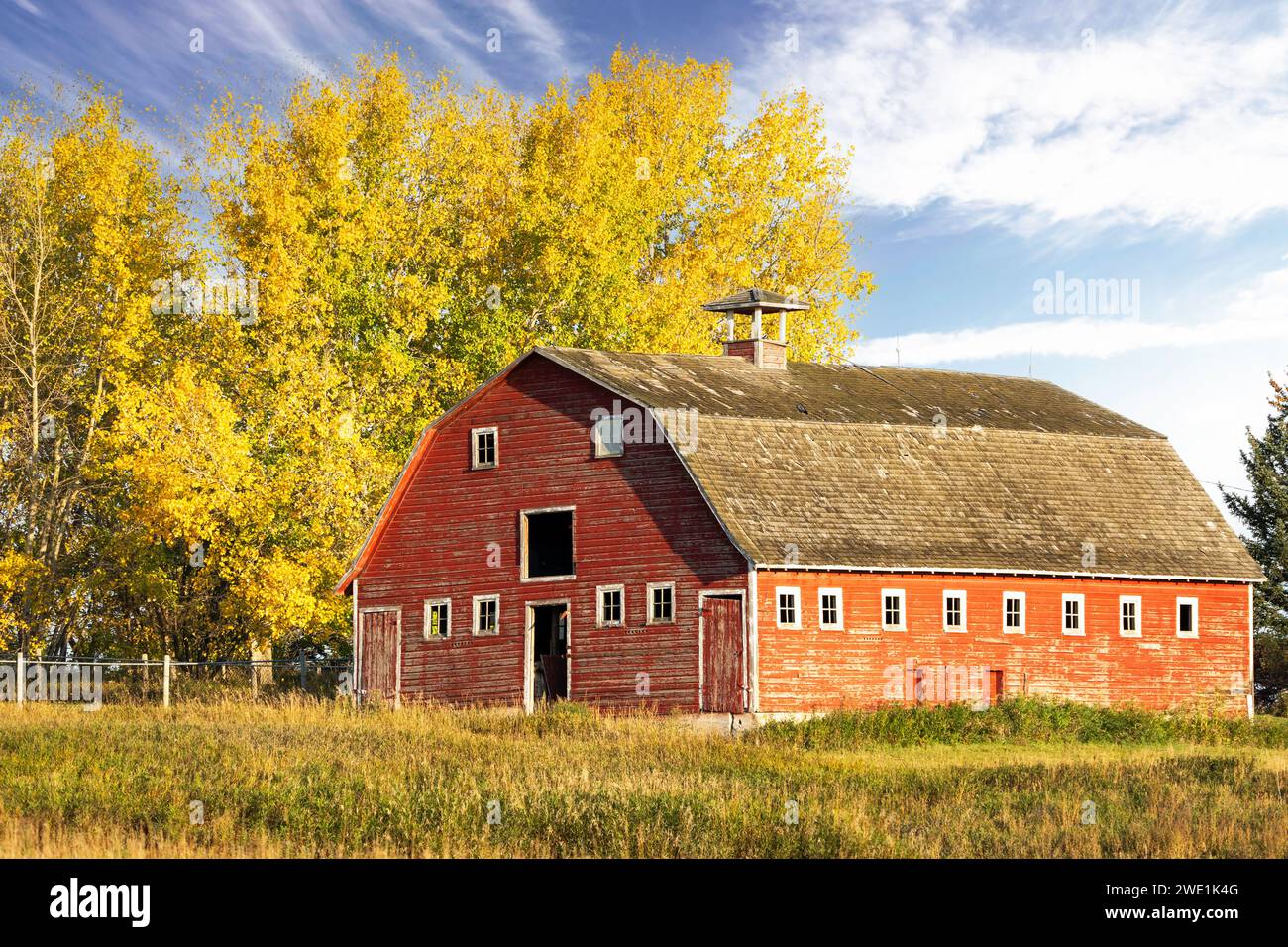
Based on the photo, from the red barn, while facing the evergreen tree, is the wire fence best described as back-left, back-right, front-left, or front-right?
back-left

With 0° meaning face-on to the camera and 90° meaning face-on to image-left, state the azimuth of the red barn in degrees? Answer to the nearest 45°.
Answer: approximately 45°

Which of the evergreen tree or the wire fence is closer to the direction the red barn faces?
the wire fence

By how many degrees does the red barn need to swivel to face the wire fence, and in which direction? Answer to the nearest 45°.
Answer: approximately 45° to its right

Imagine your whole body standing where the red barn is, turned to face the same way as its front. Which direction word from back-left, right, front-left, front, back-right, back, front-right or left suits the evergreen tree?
back

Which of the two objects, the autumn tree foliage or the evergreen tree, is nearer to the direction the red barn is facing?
the autumn tree foliage
